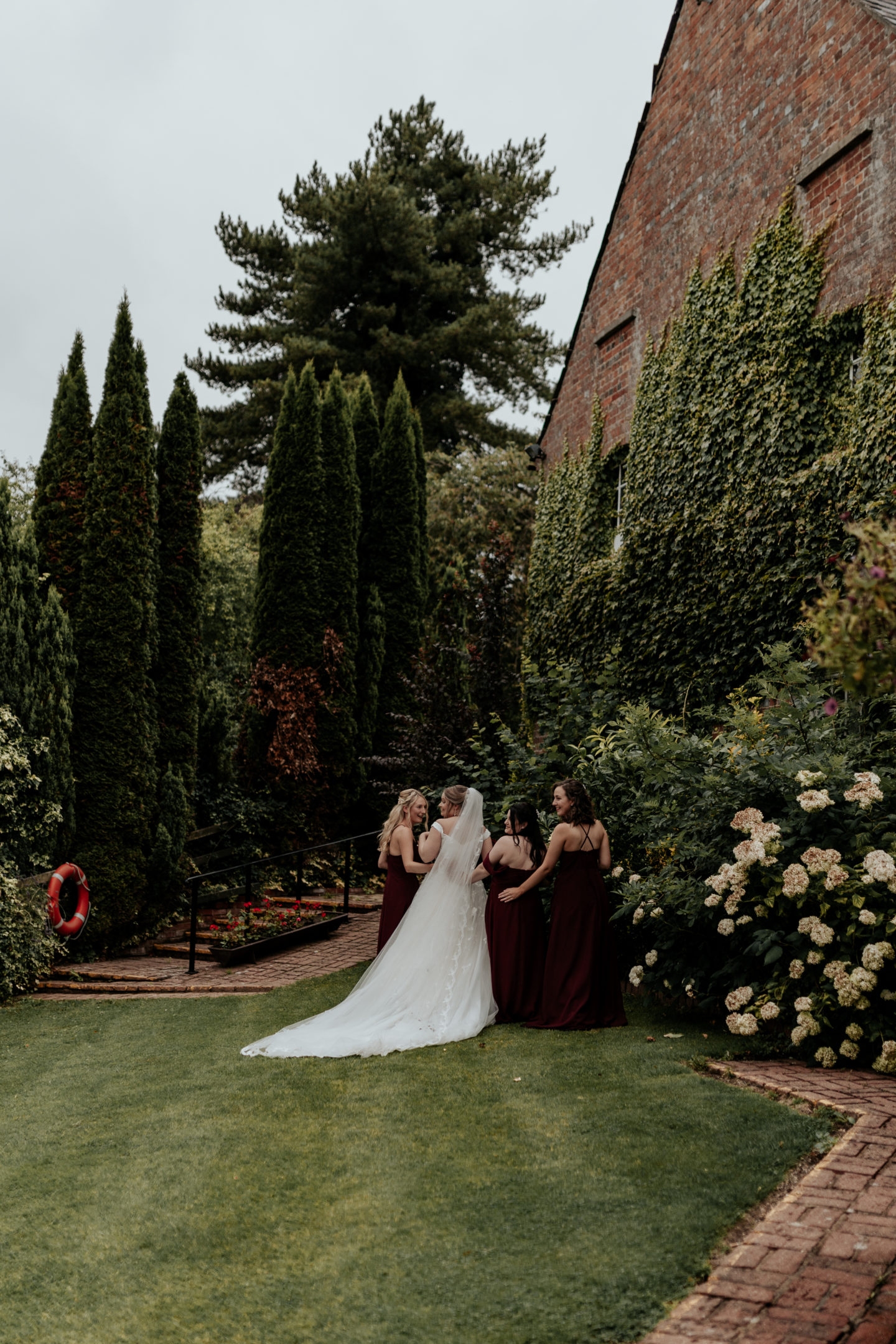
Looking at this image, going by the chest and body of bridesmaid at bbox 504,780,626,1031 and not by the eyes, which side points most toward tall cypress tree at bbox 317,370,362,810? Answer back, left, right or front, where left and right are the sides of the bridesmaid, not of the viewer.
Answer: front

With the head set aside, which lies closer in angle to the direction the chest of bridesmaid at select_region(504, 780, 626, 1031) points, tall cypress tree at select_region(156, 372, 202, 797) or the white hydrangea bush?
the tall cypress tree

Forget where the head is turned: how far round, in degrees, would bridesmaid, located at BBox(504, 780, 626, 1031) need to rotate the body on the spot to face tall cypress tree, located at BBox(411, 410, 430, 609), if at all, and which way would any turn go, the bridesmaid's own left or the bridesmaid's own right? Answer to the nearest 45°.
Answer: approximately 45° to the bridesmaid's own right

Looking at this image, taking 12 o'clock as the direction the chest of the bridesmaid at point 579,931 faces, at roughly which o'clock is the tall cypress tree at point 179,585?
The tall cypress tree is roughly at 12 o'clock from the bridesmaid.

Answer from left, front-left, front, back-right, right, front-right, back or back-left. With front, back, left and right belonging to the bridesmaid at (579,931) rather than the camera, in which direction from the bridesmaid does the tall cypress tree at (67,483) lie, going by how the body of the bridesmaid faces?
front

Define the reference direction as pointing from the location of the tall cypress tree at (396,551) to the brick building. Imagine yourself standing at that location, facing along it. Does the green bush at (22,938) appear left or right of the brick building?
right

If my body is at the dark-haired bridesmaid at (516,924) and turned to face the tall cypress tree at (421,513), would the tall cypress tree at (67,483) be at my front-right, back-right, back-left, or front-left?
front-left

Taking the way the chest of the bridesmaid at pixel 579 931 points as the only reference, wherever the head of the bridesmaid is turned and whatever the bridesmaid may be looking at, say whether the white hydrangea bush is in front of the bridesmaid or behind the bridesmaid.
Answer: behind

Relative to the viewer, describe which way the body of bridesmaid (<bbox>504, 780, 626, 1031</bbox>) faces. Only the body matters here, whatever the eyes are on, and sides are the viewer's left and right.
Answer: facing away from the viewer and to the left of the viewer

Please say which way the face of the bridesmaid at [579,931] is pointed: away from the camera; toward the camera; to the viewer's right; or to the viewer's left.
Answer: to the viewer's left
